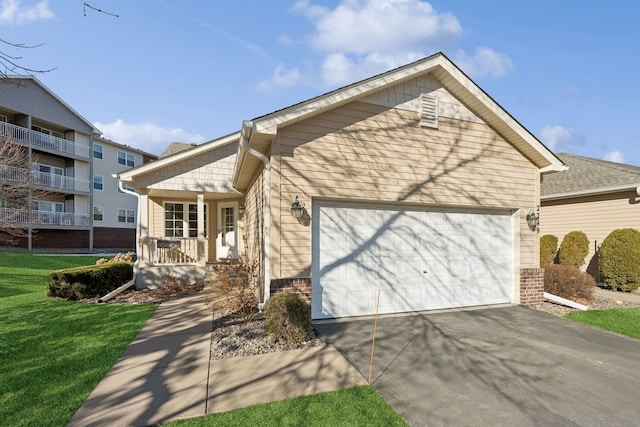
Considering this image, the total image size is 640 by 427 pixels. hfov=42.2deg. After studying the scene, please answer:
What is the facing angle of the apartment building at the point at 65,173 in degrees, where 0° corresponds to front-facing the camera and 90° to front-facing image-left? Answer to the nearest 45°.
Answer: approximately 315°

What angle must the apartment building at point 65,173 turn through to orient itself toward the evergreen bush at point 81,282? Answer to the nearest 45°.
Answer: approximately 45° to its right

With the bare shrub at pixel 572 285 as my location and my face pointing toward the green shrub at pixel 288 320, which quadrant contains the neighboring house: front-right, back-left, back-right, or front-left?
back-right

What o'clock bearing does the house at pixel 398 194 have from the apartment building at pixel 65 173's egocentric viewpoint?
The house is roughly at 1 o'clock from the apartment building.

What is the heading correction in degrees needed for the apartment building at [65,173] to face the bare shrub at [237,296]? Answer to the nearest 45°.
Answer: approximately 45° to its right

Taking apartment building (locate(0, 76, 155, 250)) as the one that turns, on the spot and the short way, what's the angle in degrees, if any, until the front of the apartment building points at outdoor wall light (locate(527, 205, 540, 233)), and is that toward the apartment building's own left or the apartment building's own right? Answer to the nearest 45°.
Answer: approximately 45° to the apartment building's own right
